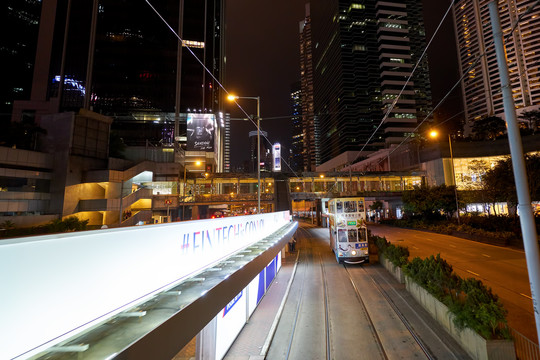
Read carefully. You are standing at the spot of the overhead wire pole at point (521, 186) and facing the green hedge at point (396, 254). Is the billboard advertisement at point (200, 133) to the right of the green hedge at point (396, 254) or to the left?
left

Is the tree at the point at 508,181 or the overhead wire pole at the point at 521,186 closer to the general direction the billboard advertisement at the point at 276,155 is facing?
the overhead wire pole

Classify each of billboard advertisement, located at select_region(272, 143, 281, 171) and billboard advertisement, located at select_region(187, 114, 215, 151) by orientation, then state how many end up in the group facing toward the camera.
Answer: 2

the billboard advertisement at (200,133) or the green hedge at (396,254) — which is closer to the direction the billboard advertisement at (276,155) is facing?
the green hedge

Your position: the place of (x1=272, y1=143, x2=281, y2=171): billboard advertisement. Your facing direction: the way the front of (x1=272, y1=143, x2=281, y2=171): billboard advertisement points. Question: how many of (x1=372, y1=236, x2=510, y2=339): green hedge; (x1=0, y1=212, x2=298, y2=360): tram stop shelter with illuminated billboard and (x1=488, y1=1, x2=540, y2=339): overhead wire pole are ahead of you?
3

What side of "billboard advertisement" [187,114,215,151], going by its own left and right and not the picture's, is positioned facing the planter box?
front

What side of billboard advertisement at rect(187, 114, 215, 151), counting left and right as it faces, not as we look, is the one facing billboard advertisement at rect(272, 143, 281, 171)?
left

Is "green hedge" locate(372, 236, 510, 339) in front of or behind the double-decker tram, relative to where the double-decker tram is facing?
in front

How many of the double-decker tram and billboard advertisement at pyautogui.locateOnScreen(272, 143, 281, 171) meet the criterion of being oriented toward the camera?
2

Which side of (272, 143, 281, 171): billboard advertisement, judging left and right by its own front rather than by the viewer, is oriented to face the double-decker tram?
front

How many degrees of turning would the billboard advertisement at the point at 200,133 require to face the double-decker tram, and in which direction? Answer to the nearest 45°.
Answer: approximately 45° to its left

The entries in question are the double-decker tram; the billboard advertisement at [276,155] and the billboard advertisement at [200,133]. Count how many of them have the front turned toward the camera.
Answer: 3
